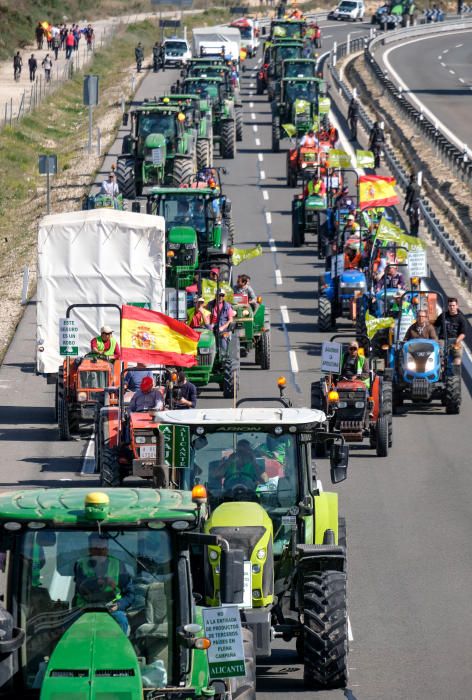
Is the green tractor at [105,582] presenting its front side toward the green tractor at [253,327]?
no

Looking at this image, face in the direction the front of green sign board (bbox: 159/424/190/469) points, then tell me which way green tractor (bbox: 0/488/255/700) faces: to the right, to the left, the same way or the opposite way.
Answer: the same way

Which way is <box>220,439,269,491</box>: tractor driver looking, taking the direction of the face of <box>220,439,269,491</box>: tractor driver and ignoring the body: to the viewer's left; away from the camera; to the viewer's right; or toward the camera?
toward the camera

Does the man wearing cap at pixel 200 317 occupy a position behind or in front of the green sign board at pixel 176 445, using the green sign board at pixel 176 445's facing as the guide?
behind

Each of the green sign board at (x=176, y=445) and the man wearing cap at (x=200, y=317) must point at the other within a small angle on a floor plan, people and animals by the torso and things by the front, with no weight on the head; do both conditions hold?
no

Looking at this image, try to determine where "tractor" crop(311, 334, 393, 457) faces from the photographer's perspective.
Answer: facing the viewer

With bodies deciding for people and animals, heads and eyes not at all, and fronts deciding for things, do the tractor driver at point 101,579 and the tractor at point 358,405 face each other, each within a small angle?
no

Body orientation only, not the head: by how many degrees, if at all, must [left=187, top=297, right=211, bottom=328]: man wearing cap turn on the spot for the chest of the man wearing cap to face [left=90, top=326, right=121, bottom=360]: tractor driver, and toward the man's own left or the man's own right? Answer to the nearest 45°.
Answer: approximately 45° to the man's own right

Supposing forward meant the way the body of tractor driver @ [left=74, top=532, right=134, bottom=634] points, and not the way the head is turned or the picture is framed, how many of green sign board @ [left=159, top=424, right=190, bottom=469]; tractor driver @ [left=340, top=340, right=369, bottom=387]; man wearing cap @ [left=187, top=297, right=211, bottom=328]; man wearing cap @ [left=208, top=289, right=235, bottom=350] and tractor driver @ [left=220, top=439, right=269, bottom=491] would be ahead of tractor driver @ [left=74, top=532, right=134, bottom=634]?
0

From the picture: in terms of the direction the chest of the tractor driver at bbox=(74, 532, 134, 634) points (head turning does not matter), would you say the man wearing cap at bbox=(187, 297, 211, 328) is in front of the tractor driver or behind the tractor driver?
behind

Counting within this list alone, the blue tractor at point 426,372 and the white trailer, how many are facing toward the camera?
2

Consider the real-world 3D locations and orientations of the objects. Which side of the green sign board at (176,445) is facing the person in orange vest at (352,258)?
back

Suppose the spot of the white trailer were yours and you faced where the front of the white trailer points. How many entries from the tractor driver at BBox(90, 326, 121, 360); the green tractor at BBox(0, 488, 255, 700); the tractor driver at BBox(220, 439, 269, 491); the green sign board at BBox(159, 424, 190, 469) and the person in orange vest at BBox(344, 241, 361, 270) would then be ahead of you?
4

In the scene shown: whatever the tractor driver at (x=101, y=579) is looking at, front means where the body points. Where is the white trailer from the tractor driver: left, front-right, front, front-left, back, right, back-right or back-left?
back

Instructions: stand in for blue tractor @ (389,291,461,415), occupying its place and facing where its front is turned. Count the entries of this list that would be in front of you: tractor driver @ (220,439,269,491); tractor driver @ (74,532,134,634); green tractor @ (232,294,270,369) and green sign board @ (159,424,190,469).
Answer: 3

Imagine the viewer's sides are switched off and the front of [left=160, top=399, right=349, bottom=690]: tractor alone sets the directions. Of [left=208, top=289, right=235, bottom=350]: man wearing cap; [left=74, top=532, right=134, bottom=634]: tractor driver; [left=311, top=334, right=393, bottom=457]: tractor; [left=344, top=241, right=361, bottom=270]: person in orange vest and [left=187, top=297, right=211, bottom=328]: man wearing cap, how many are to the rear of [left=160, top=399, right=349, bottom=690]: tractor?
4

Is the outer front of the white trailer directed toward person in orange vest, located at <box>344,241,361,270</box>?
no

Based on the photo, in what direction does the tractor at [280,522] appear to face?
toward the camera

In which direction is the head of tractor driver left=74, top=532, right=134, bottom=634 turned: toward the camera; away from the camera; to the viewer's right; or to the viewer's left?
toward the camera

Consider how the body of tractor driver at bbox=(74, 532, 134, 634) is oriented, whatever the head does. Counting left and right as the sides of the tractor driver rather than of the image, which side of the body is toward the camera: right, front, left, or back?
front

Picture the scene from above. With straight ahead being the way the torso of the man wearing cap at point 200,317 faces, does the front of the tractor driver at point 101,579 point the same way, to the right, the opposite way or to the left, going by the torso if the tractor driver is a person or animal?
the same way

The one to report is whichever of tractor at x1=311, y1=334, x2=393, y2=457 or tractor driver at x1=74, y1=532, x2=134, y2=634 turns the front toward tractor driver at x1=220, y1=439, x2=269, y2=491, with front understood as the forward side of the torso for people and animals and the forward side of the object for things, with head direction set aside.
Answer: the tractor
